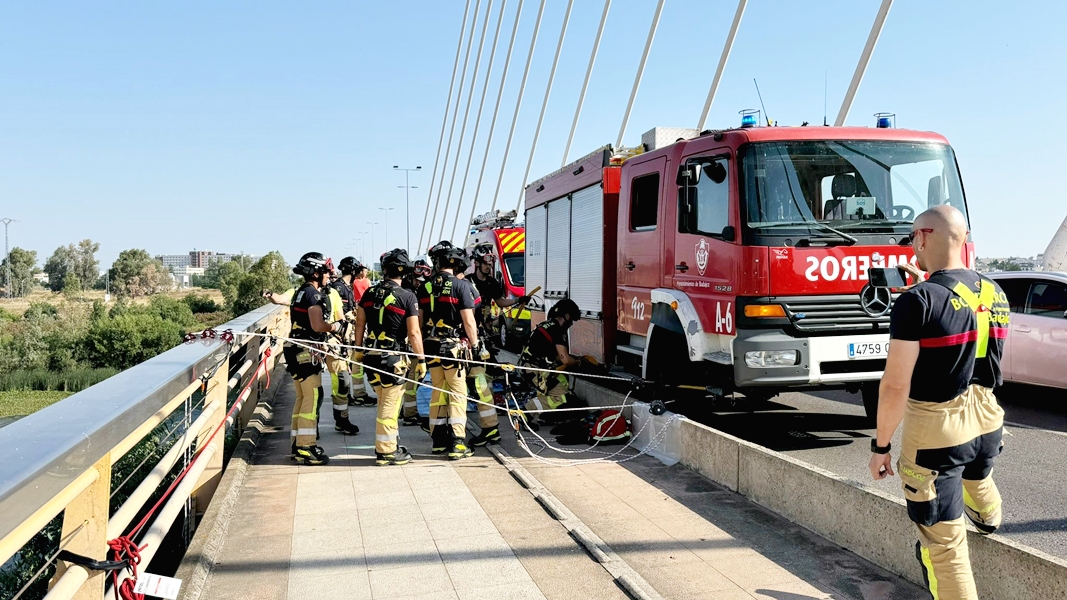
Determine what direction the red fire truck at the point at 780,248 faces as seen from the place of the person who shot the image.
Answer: facing the viewer and to the right of the viewer

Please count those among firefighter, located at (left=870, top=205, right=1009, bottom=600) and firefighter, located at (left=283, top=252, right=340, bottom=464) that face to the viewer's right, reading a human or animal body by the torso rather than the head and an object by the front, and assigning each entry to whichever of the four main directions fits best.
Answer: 1

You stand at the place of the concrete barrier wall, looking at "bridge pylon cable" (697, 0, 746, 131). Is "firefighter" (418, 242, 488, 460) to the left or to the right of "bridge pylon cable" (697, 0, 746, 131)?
left

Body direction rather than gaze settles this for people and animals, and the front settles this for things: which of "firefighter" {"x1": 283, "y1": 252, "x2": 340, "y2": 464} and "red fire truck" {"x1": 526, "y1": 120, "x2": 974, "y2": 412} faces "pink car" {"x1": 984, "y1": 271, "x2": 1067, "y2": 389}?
the firefighter

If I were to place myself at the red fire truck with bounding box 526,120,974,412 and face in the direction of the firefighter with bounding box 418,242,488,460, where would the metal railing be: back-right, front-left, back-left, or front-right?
front-left

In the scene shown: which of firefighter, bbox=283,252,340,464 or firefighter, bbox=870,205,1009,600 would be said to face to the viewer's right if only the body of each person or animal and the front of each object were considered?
firefighter, bbox=283,252,340,464

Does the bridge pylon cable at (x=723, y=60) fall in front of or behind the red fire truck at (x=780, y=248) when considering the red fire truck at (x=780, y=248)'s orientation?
behind

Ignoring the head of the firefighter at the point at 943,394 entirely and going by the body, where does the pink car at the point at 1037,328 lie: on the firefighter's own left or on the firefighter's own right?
on the firefighter's own right

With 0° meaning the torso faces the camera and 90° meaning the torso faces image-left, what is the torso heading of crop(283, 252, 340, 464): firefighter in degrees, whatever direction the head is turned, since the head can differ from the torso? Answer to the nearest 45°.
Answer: approximately 270°

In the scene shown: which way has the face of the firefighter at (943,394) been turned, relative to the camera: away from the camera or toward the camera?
away from the camera

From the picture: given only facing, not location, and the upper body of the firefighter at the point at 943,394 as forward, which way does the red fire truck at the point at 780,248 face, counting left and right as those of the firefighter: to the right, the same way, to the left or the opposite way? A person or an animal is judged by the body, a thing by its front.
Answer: the opposite way

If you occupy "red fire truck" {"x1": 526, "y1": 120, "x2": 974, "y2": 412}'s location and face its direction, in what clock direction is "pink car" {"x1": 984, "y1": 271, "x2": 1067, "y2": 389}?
The pink car is roughly at 9 o'clock from the red fire truck.

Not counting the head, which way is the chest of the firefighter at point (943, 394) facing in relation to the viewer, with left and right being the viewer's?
facing away from the viewer and to the left of the viewer
